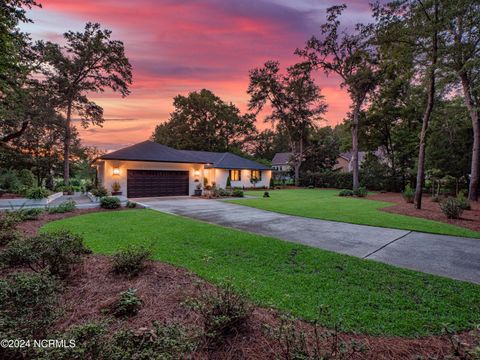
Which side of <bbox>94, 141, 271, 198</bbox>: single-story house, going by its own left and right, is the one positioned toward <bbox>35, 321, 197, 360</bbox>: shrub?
front

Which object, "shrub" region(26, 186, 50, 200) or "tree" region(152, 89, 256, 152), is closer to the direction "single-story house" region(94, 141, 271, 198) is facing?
the shrub

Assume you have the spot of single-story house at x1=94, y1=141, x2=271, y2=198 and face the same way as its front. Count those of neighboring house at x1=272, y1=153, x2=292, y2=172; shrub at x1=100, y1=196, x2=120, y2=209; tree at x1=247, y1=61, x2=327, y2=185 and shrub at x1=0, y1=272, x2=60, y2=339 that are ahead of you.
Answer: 2

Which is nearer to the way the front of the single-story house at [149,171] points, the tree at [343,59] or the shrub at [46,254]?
the shrub

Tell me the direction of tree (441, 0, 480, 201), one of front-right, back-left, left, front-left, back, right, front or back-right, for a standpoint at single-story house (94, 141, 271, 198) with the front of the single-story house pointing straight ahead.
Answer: front-left

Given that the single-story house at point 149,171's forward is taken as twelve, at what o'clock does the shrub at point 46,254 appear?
The shrub is roughly at 12 o'clock from the single-story house.

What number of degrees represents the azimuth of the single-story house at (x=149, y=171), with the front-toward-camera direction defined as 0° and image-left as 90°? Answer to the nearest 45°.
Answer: approximately 0°

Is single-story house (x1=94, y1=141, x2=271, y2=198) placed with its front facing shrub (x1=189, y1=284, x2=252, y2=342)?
yes

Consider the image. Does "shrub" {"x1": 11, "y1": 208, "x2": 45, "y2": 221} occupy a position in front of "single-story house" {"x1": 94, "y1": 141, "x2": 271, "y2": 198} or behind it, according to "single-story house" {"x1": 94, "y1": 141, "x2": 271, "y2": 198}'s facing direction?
in front

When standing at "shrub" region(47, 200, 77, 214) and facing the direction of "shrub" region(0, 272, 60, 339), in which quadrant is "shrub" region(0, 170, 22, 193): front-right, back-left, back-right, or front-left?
back-right

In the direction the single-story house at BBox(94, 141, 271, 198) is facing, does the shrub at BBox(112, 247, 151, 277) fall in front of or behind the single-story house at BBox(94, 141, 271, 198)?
in front

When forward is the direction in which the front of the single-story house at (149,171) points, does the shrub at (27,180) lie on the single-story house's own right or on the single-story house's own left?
on the single-story house's own right

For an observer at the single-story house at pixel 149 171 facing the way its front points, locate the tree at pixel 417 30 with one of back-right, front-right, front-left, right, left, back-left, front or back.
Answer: front-left

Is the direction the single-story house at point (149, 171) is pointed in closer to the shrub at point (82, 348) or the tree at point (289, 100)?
the shrub

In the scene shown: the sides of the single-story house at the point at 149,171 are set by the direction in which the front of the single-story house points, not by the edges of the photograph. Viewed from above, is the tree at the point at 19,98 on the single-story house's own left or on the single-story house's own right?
on the single-story house's own right
